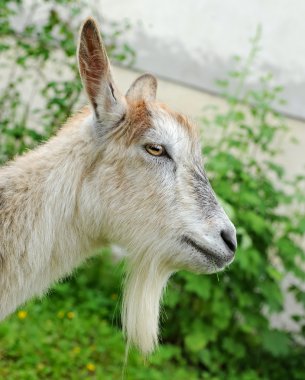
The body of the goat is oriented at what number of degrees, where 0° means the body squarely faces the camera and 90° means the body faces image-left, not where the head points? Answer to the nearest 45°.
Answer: approximately 270°
